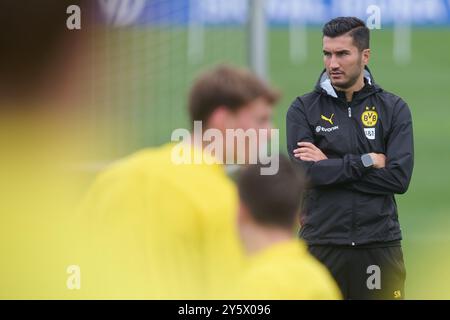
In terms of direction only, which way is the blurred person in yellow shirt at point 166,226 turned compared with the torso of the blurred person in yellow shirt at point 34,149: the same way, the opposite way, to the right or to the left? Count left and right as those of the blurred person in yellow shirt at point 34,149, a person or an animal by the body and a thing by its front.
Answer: the same way

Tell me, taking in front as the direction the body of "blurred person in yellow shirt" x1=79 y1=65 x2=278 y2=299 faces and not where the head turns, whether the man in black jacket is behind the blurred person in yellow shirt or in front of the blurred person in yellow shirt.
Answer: in front

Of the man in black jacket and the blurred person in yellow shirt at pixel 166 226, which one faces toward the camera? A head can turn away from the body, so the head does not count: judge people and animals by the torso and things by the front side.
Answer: the man in black jacket

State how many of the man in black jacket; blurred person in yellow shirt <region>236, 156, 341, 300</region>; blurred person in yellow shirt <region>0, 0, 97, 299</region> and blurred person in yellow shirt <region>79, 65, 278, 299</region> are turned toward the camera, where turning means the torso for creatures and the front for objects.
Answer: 1

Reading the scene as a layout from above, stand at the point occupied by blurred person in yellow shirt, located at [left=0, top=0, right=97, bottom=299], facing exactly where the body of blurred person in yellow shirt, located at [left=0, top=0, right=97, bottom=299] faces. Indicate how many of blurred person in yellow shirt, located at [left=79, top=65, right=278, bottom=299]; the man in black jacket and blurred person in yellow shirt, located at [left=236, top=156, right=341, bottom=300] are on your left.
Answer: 0

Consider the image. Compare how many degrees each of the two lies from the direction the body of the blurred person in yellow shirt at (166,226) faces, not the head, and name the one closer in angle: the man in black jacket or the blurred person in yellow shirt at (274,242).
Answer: the man in black jacket

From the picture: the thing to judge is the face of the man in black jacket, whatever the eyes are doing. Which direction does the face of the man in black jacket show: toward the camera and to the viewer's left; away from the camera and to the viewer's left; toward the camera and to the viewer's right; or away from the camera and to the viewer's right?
toward the camera and to the viewer's left

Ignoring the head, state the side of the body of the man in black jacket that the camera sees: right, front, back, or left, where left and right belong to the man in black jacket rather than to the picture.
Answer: front

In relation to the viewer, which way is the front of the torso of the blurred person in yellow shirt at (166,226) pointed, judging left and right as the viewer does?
facing away from the viewer and to the right of the viewer

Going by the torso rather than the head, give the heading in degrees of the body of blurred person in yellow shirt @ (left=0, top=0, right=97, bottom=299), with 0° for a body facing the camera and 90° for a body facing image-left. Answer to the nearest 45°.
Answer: approximately 225°

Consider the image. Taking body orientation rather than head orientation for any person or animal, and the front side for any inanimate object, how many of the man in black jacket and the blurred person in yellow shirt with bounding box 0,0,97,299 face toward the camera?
1

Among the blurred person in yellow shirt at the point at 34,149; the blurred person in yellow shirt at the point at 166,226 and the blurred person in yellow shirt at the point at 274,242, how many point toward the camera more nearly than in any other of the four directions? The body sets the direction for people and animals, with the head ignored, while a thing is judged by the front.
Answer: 0

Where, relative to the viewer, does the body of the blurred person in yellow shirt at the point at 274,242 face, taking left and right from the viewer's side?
facing away from the viewer and to the left of the viewer

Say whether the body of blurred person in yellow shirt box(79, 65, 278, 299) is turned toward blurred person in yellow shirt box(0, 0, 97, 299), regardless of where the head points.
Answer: no
